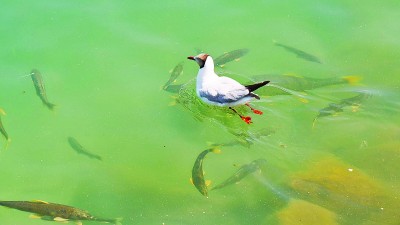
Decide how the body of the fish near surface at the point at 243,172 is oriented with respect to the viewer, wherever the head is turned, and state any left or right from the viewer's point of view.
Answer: facing away from the viewer and to the right of the viewer

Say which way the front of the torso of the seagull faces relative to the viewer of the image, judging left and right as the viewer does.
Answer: facing to the left of the viewer

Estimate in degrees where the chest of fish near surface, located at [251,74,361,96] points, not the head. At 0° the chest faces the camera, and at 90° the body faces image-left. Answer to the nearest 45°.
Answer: approximately 90°

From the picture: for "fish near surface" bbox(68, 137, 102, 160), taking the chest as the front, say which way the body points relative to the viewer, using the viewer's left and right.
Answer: facing away from the viewer and to the left of the viewer

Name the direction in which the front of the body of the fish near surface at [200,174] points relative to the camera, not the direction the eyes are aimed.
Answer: toward the camera

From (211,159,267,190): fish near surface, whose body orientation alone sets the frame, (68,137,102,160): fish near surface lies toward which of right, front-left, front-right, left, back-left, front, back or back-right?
back-left

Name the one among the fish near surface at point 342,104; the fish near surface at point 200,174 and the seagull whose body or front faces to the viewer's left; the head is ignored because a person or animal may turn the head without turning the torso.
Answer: the seagull

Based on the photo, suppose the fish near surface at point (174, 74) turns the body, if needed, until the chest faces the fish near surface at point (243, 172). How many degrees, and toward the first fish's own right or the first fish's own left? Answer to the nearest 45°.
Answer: approximately 90° to the first fish's own right

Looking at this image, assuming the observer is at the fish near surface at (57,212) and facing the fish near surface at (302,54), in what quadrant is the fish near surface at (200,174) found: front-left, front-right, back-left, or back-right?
front-right
